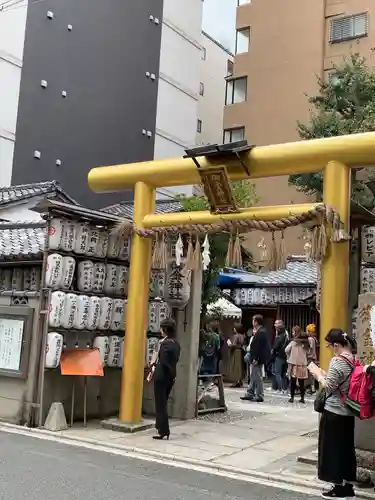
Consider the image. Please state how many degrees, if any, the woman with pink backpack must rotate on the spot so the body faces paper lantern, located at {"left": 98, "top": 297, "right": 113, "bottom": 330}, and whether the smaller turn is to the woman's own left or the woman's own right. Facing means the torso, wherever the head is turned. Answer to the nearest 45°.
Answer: approximately 45° to the woman's own right

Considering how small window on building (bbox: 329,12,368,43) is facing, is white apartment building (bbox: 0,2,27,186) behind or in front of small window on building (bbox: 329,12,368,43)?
in front

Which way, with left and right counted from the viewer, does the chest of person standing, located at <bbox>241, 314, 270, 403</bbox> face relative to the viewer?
facing to the left of the viewer

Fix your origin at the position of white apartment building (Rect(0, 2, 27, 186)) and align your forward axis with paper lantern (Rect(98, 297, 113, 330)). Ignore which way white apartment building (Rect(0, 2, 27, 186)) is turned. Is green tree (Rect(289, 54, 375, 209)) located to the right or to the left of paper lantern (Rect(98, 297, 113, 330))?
left

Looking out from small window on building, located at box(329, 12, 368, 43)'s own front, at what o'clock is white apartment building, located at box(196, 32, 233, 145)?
The white apartment building is roughly at 3 o'clock from the small window on building.

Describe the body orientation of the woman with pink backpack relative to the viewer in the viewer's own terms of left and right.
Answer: facing to the left of the viewer

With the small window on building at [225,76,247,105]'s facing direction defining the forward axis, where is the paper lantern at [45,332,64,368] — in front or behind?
in front

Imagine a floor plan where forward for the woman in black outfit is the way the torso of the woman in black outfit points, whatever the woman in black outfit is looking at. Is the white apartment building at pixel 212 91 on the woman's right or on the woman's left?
on the woman's right

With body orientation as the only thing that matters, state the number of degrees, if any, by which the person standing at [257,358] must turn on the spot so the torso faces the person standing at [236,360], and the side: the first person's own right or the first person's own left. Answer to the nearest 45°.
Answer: approximately 90° to the first person's own right

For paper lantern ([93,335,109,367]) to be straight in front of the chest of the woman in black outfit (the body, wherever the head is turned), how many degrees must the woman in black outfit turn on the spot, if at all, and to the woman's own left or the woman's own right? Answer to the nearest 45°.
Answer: approximately 45° to the woman's own right

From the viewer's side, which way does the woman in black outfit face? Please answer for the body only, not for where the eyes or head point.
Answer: to the viewer's left

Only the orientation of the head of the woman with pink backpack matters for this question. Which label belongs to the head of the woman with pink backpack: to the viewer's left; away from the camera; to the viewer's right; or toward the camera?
to the viewer's left
